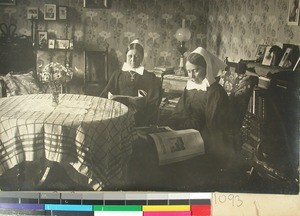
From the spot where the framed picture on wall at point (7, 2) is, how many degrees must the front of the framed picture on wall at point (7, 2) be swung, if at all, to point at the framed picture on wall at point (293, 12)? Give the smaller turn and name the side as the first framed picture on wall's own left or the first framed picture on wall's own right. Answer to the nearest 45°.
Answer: approximately 90° to the first framed picture on wall's own left

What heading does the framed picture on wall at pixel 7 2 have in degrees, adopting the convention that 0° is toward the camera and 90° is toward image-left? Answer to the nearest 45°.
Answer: approximately 0°

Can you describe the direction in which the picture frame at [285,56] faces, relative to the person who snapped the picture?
facing the viewer and to the left of the viewer

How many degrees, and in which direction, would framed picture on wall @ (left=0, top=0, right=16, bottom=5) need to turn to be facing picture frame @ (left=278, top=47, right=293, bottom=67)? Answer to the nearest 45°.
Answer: approximately 90° to its left
